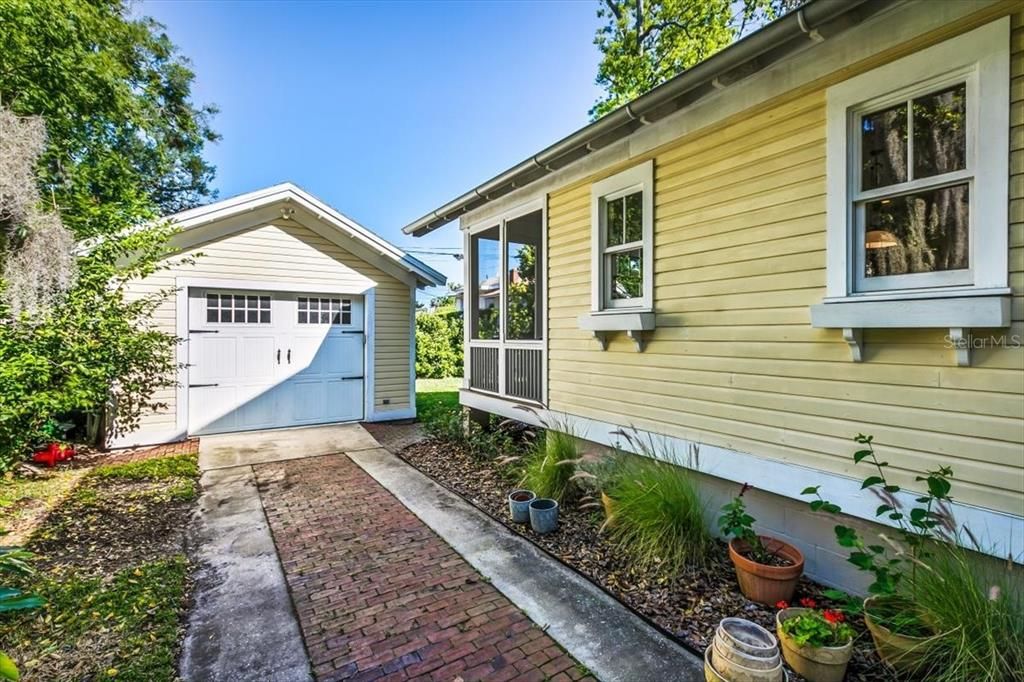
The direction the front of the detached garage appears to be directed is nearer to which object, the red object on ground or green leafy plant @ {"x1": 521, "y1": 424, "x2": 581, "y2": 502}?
the green leafy plant

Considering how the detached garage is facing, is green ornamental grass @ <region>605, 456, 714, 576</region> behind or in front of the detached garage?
in front

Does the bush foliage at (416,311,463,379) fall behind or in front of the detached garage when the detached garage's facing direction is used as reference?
behind

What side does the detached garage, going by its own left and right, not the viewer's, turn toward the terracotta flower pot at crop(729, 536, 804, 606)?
front

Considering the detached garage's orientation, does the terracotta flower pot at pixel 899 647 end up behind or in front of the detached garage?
in front

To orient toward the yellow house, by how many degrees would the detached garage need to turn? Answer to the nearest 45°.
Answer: approximately 45° to its left

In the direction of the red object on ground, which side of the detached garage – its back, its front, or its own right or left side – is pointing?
right

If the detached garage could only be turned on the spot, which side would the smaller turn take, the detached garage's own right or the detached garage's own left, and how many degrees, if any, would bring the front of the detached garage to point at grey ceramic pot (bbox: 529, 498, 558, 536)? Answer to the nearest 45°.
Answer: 0° — it already faces it

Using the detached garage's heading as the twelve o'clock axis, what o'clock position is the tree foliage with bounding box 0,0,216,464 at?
The tree foliage is roughly at 2 o'clock from the detached garage.

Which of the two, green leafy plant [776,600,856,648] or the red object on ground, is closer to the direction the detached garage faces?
the green leafy plant

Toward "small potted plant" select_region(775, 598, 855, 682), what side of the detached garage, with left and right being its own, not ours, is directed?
front

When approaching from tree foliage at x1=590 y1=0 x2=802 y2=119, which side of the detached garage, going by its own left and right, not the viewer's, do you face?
left

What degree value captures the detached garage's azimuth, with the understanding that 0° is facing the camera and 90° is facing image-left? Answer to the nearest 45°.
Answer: approximately 0°
